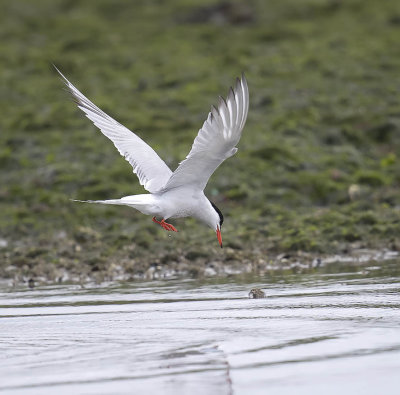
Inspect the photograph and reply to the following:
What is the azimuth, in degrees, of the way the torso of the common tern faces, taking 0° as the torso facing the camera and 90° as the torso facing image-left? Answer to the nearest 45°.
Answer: approximately 270°
